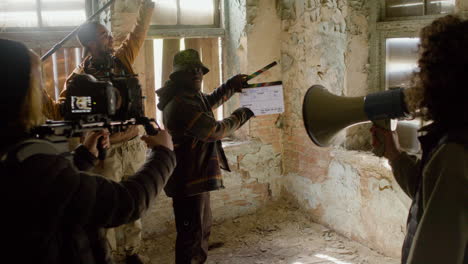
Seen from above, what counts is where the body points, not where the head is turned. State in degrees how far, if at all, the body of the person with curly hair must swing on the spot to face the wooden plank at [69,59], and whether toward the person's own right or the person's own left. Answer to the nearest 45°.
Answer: approximately 45° to the person's own right

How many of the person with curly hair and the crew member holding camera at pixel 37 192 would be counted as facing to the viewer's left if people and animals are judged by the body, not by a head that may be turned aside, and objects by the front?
1

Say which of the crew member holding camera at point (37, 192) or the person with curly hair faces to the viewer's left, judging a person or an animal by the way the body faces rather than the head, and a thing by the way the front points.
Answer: the person with curly hair

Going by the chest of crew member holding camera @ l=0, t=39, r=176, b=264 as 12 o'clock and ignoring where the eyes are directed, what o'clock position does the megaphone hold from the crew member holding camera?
The megaphone is roughly at 1 o'clock from the crew member holding camera.

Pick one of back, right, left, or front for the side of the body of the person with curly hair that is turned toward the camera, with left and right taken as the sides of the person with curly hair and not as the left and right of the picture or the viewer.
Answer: left

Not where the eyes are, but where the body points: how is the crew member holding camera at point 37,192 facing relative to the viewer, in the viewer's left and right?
facing away from the viewer and to the right of the viewer

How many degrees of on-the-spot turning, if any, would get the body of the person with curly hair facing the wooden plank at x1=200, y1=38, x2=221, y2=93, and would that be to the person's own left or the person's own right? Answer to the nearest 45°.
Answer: approximately 45° to the person's own right

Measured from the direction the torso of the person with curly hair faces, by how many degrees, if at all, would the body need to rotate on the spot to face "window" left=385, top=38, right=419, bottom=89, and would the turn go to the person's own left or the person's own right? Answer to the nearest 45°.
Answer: approximately 90° to the person's own right

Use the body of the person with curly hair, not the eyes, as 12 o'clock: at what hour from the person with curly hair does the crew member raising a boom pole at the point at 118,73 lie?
The crew member raising a boom pole is roughly at 1 o'clock from the person with curly hair.

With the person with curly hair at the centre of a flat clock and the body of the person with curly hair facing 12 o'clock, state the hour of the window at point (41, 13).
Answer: The window is roughly at 1 o'clock from the person with curly hair.

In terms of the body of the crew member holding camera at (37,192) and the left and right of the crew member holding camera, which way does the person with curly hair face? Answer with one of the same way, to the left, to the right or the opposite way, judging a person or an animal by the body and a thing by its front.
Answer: to the left
